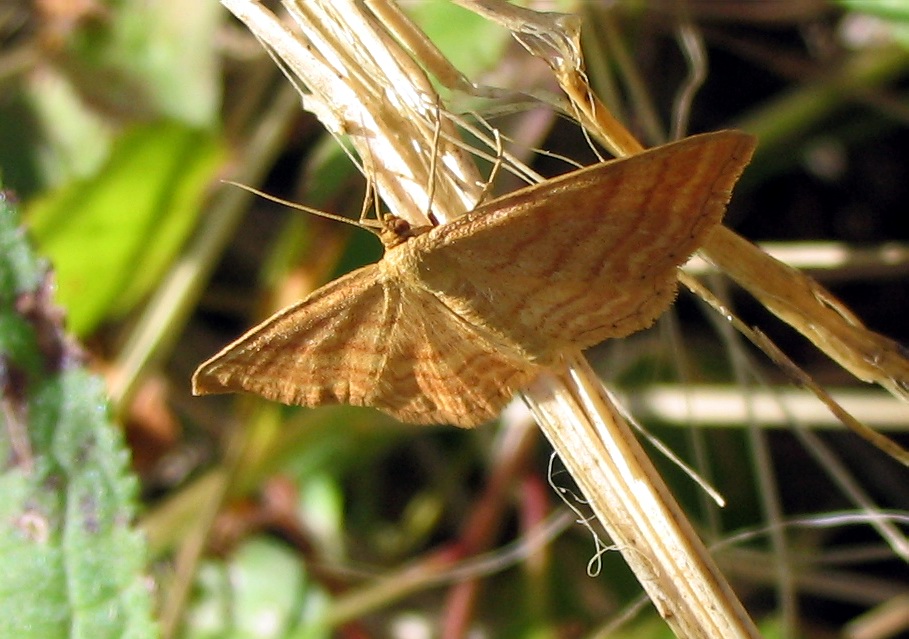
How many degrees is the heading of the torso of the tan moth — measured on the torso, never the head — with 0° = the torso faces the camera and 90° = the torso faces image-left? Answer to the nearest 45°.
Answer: approximately 135°

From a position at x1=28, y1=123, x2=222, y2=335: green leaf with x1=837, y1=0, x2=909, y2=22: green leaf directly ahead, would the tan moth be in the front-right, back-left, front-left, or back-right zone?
front-right

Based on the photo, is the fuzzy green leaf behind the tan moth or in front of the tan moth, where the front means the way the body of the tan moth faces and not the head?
in front

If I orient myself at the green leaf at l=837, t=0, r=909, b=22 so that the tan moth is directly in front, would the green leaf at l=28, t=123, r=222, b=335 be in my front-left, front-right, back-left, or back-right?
front-right

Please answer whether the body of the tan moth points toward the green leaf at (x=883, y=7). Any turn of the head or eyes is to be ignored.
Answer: no

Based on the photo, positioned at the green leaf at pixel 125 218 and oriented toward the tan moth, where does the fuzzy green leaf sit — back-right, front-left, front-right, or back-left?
front-right

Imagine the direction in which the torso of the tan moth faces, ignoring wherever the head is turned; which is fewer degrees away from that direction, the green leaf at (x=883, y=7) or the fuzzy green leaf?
the fuzzy green leaf

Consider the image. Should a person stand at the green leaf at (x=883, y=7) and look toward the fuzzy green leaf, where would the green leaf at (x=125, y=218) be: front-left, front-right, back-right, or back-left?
front-right
